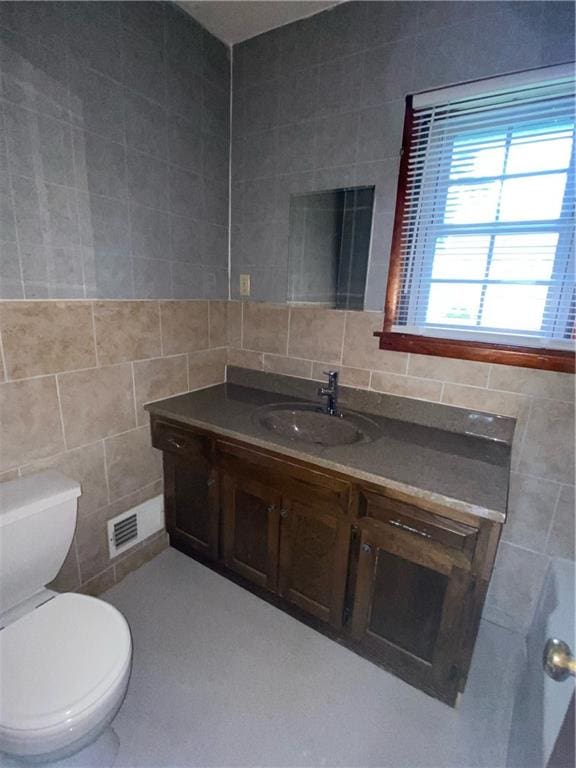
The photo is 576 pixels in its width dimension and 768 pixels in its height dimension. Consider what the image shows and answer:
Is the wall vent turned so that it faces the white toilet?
no

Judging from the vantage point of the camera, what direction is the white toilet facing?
facing the viewer and to the right of the viewer

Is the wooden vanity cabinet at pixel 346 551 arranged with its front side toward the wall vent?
no

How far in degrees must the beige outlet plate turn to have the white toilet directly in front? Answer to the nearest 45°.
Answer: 0° — it already faces it

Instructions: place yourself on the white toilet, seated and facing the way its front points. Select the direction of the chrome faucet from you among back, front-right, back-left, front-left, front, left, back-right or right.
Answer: front-left

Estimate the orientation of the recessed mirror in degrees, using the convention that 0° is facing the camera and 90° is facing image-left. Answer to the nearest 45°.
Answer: approximately 45°

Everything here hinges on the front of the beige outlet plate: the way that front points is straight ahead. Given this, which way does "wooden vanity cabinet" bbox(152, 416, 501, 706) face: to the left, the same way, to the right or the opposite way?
the same way

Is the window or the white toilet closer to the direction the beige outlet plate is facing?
the white toilet

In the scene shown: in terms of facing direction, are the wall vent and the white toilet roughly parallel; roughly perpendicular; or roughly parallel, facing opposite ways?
roughly parallel

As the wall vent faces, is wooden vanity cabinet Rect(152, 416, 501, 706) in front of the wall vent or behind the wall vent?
in front

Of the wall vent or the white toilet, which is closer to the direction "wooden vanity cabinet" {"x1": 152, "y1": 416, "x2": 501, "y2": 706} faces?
the white toilet

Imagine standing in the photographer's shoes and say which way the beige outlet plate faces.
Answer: facing the viewer and to the left of the viewer

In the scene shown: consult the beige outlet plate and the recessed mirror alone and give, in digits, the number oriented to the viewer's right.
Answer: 0

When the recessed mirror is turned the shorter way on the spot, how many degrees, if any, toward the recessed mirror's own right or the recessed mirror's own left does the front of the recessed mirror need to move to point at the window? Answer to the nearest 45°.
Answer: approximately 90° to the recessed mirror's own left

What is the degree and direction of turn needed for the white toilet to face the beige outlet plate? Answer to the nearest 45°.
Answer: approximately 90° to its left

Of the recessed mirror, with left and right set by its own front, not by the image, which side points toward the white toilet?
front
